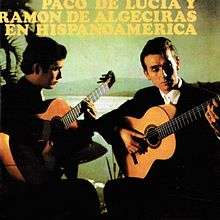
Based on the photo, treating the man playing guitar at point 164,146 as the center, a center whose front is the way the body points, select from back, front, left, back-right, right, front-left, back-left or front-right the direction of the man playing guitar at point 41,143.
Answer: right

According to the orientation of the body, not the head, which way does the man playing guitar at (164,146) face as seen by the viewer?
toward the camera

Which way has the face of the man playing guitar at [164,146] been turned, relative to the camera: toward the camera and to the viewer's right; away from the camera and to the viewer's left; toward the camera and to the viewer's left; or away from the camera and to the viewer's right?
toward the camera and to the viewer's left
